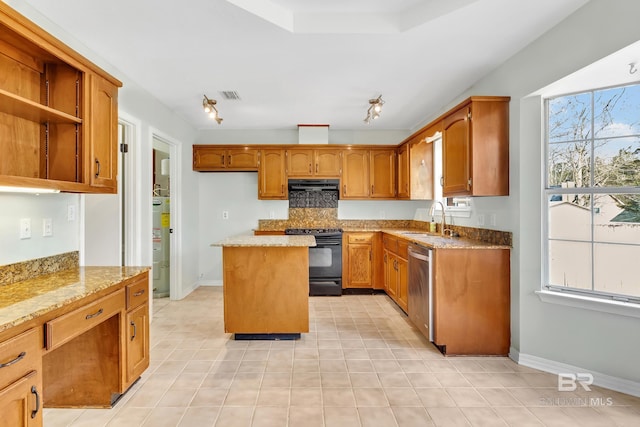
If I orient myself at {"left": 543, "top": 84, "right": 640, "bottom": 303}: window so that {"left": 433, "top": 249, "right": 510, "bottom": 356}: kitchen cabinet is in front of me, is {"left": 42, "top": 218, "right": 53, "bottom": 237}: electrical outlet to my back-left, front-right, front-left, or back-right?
front-left

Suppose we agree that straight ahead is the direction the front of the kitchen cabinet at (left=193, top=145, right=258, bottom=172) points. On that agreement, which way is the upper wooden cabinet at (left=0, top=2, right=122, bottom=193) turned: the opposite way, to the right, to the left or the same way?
to the left

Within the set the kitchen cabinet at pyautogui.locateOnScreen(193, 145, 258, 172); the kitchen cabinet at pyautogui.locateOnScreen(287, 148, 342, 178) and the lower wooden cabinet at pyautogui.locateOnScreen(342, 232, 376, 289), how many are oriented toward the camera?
3

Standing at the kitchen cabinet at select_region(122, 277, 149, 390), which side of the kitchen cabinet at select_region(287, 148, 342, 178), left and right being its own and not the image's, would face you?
front

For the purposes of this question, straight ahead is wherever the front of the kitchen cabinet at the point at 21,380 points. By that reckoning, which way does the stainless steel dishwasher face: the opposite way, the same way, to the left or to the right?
the opposite way

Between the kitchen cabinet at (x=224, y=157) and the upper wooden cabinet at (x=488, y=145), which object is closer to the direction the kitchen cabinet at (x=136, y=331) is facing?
the upper wooden cabinet

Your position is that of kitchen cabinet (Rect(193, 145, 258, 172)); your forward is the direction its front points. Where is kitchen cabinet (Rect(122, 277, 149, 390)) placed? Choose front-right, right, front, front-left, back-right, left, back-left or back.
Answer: front

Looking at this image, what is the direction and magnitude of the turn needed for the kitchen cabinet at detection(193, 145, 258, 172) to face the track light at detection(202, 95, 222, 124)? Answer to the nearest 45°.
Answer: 0° — it already faces it

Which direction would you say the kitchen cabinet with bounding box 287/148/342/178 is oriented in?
toward the camera

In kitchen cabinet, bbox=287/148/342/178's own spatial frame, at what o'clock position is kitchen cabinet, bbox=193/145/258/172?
kitchen cabinet, bbox=193/145/258/172 is roughly at 3 o'clock from kitchen cabinet, bbox=287/148/342/178.

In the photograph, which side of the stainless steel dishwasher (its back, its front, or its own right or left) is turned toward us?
left

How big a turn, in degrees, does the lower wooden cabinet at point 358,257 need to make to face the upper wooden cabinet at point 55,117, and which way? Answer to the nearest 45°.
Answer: approximately 45° to its right
